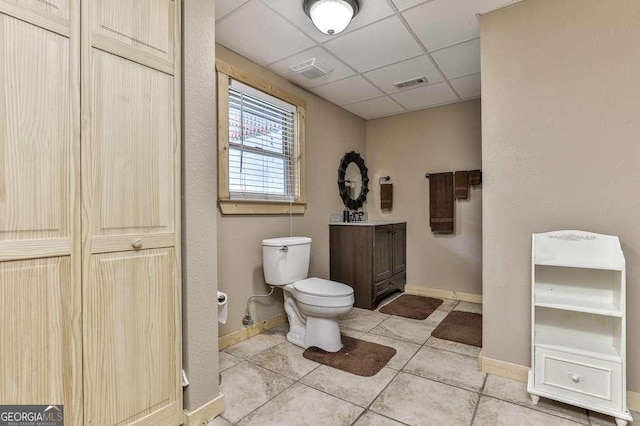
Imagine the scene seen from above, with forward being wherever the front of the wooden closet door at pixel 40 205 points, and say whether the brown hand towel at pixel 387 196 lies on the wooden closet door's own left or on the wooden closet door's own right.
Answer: on the wooden closet door's own left

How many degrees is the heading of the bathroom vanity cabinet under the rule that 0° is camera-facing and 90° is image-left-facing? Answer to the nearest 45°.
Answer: approximately 315°

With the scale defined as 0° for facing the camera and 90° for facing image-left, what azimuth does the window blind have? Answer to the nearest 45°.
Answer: approximately 315°

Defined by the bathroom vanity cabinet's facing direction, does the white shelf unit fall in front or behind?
in front

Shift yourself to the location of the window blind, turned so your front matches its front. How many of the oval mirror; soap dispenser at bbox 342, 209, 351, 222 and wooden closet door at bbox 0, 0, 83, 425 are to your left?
2

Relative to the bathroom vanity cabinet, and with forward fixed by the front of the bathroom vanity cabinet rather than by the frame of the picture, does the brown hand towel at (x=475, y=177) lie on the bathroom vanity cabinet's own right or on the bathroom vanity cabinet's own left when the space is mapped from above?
on the bathroom vanity cabinet's own left

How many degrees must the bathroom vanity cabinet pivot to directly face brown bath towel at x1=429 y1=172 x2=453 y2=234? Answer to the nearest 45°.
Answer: approximately 90° to its left

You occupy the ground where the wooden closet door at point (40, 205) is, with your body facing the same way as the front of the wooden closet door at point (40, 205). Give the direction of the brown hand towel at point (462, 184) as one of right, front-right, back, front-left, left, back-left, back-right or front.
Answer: left

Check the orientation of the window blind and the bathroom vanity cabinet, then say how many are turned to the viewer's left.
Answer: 0

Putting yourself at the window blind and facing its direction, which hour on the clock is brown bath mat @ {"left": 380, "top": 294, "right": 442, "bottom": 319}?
The brown bath mat is roughly at 10 o'clock from the window blind.
